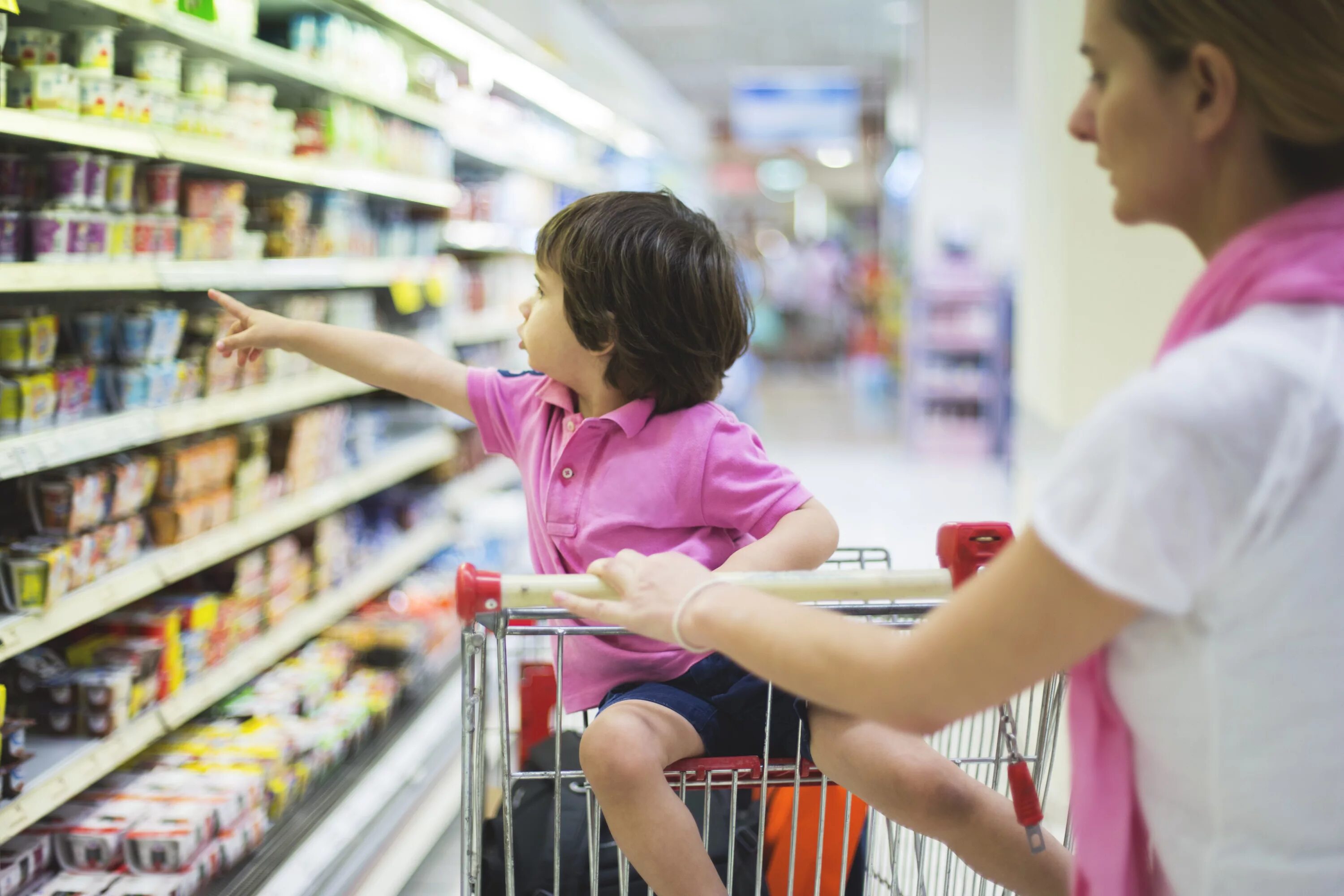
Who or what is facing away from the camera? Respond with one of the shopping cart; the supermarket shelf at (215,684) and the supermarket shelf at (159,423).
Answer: the shopping cart

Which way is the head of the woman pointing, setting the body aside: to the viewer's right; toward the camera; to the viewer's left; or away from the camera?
to the viewer's left

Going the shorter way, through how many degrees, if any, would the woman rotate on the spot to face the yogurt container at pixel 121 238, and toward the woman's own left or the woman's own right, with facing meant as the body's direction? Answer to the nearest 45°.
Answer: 0° — they already face it

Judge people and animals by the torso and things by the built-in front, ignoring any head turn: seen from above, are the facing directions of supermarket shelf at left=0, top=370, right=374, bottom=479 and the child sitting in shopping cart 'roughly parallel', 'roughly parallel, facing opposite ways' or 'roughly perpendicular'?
roughly perpendicular

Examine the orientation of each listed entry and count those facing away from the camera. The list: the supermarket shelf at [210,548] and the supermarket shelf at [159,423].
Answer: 0

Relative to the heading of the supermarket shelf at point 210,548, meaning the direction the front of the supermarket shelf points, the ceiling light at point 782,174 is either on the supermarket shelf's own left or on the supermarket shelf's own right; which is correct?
on the supermarket shelf's own left

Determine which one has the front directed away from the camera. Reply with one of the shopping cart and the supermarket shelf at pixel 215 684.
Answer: the shopping cart

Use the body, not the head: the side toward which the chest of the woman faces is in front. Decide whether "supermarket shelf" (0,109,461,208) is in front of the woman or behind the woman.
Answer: in front

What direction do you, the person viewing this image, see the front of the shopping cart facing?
facing away from the viewer

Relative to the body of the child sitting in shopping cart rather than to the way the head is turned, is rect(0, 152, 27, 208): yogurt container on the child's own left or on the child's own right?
on the child's own right

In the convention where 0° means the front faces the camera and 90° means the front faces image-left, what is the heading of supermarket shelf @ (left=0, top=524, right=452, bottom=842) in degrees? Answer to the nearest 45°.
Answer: approximately 315°

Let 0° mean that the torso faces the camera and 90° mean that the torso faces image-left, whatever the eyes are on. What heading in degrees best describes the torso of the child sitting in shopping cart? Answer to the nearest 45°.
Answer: approximately 45°

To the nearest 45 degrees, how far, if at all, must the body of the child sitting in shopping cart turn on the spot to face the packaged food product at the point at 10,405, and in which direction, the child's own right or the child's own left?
approximately 45° to the child's own right
